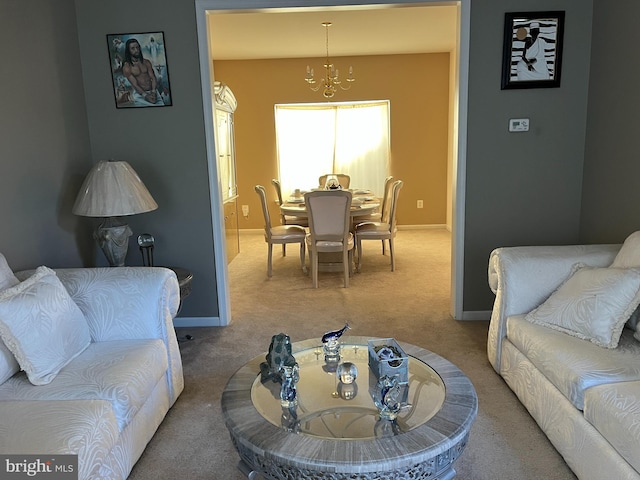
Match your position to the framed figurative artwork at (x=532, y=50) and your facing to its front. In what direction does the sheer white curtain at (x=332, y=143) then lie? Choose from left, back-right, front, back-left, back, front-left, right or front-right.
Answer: back-right

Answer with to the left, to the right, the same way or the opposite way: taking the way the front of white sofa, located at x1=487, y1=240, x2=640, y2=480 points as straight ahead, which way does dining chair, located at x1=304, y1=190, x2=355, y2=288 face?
to the right

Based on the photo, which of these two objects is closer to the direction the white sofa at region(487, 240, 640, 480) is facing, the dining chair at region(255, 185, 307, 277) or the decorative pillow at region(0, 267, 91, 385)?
the decorative pillow

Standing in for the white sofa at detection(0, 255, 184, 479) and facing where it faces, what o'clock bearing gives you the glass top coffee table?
The glass top coffee table is roughly at 12 o'clock from the white sofa.

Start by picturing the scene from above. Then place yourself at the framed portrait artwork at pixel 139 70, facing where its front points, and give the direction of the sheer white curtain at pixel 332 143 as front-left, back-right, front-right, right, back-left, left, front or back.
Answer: back-left

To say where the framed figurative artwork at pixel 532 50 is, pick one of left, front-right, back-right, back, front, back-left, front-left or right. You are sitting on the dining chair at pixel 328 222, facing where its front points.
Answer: back-right

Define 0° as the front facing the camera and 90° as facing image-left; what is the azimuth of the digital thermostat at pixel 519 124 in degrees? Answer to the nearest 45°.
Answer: approximately 0°

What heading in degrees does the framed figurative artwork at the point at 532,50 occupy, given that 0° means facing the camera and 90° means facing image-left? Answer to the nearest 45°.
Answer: approximately 0°

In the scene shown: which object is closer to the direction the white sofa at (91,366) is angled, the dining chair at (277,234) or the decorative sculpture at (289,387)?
the decorative sculpture

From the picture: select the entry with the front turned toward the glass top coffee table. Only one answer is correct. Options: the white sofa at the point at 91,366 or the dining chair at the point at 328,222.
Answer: the white sofa

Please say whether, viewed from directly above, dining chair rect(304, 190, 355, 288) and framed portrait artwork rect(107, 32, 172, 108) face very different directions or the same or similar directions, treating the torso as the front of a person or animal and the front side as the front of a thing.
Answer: very different directions

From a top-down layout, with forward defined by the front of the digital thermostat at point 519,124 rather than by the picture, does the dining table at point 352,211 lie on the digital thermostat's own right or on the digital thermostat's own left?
on the digital thermostat's own right
